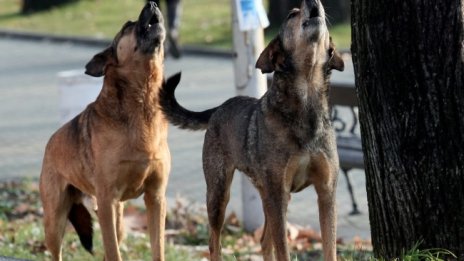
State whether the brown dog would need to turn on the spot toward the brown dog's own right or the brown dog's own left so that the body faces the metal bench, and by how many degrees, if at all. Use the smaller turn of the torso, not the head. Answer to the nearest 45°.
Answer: approximately 90° to the brown dog's own left

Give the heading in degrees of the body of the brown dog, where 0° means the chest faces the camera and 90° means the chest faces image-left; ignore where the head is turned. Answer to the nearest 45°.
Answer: approximately 315°

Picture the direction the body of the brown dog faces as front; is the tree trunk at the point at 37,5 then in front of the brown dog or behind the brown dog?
behind

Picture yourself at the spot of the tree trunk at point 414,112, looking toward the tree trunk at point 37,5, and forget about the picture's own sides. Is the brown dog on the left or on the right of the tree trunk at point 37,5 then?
left

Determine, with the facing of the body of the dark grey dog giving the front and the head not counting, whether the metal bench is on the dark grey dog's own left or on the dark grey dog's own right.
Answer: on the dark grey dog's own left

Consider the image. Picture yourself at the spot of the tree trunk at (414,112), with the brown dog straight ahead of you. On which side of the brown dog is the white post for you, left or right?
right

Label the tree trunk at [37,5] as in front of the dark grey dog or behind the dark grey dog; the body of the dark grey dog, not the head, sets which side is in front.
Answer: behind

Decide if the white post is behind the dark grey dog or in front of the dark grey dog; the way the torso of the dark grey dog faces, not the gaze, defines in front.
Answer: behind
